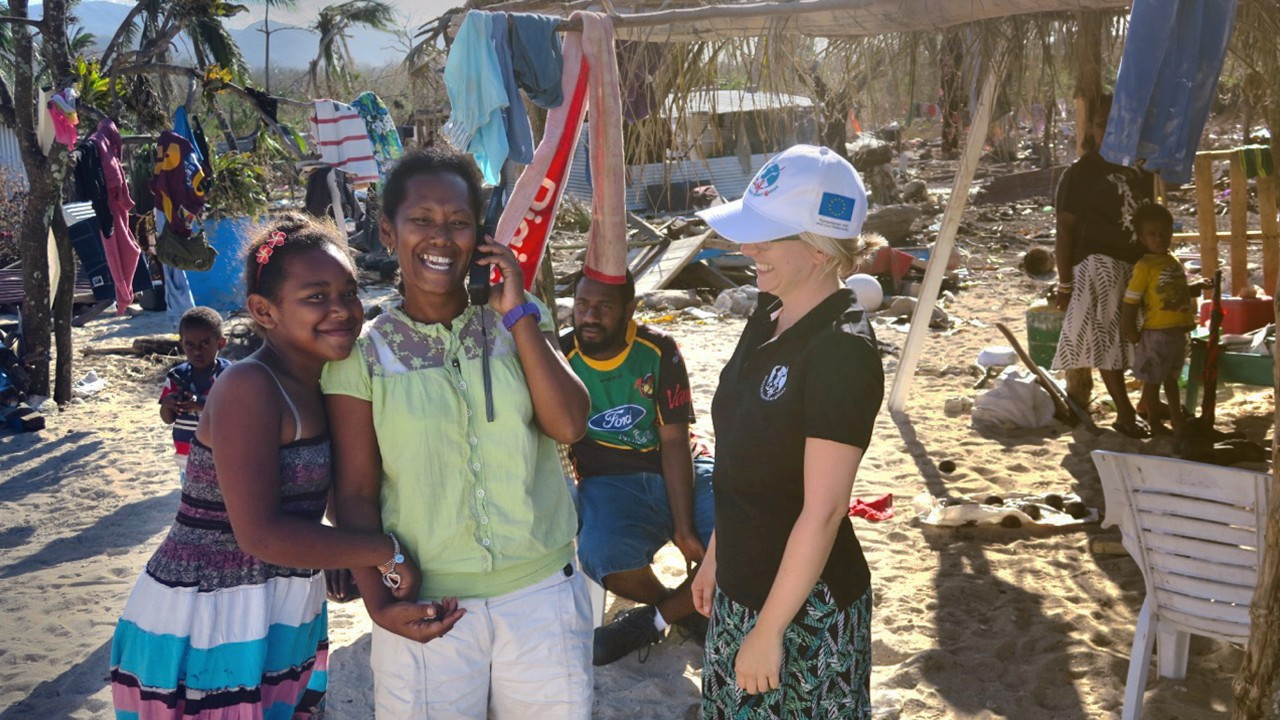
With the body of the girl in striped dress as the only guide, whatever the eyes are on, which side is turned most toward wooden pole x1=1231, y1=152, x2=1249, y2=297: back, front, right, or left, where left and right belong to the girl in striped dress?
left

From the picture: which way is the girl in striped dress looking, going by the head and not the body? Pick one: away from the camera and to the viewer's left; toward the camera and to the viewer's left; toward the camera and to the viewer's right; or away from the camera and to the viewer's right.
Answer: toward the camera and to the viewer's right

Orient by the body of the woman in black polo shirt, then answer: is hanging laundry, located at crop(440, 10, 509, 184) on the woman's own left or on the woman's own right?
on the woman's own right

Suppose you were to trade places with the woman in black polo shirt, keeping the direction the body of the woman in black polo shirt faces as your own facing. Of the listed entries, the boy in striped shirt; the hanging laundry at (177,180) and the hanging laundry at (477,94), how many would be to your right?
3

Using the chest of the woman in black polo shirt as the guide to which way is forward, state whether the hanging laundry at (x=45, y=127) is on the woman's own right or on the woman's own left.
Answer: on the woman's own right

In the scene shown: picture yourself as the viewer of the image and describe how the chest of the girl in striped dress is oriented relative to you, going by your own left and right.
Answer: facing the viewer and to the right of the viewer

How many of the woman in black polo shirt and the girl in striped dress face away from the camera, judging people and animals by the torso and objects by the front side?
0

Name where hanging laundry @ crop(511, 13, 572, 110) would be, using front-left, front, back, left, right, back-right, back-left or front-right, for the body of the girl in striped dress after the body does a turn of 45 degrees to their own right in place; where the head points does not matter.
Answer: back-left

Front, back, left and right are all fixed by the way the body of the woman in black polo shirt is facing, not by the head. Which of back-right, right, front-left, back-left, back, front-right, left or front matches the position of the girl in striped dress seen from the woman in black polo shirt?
front-right

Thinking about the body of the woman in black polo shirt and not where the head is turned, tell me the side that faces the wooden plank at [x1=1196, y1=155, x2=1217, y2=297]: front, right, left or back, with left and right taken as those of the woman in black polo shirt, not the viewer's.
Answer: back
